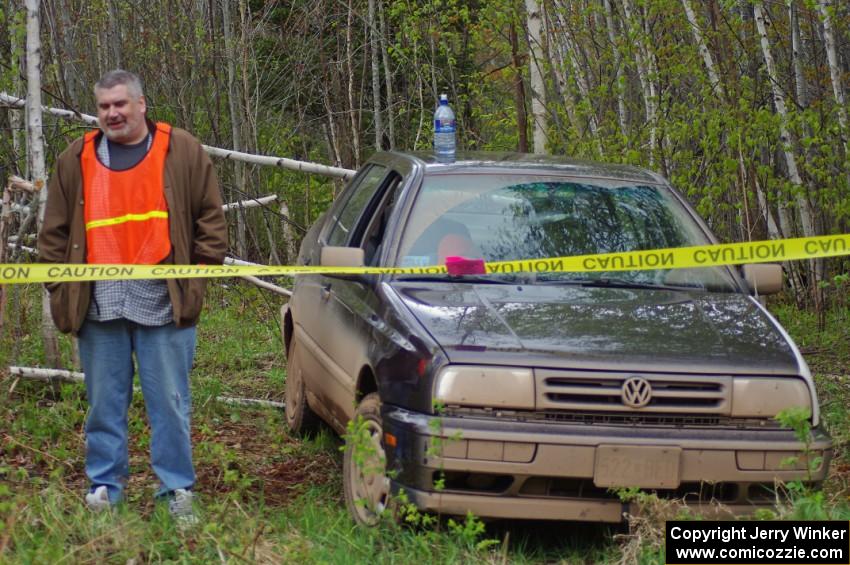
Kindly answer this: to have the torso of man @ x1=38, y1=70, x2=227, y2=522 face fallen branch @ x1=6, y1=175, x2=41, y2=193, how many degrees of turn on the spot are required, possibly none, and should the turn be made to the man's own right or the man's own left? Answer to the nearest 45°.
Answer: approximately 180°

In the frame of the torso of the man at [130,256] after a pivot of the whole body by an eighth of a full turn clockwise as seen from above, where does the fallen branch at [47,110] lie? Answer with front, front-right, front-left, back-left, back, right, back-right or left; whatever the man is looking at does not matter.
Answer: back-right

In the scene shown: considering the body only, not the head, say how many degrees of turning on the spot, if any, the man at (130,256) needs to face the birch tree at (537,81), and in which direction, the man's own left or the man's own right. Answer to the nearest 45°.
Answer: approximately 135° to the man's own left

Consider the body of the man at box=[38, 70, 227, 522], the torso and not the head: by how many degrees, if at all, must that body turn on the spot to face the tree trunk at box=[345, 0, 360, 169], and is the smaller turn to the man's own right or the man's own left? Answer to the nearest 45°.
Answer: approximately 180°

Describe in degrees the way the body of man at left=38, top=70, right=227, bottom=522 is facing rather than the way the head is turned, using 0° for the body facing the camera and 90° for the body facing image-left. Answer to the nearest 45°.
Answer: approximately 0°

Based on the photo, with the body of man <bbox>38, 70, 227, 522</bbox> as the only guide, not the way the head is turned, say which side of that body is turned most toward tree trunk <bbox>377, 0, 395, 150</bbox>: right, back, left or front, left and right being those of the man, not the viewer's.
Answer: back

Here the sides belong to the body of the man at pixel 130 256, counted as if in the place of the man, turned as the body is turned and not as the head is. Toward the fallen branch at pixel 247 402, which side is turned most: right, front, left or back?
back

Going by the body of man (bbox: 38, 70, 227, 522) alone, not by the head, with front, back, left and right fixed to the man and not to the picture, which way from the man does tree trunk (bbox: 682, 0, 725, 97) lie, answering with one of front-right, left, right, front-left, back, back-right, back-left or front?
back-left

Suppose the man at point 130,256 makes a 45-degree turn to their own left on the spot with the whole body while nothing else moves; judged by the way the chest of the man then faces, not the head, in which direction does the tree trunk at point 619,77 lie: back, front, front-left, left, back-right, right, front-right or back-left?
left

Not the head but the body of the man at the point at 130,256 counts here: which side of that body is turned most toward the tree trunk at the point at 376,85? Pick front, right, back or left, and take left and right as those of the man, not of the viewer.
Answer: back

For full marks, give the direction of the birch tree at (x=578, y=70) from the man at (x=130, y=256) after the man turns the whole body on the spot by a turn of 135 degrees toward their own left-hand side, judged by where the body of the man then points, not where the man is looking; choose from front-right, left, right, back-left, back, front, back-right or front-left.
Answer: front
